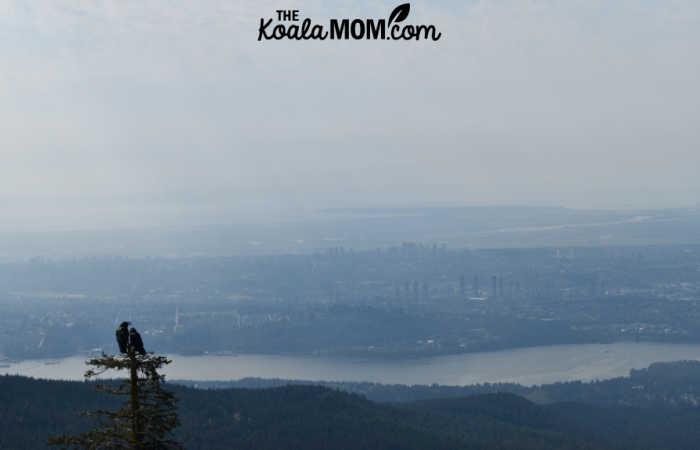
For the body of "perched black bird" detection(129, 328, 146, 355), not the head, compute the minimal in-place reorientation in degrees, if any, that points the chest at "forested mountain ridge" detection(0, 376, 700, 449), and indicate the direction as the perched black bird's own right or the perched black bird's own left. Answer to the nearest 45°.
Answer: approximately 90° to the perched black bird's own right
